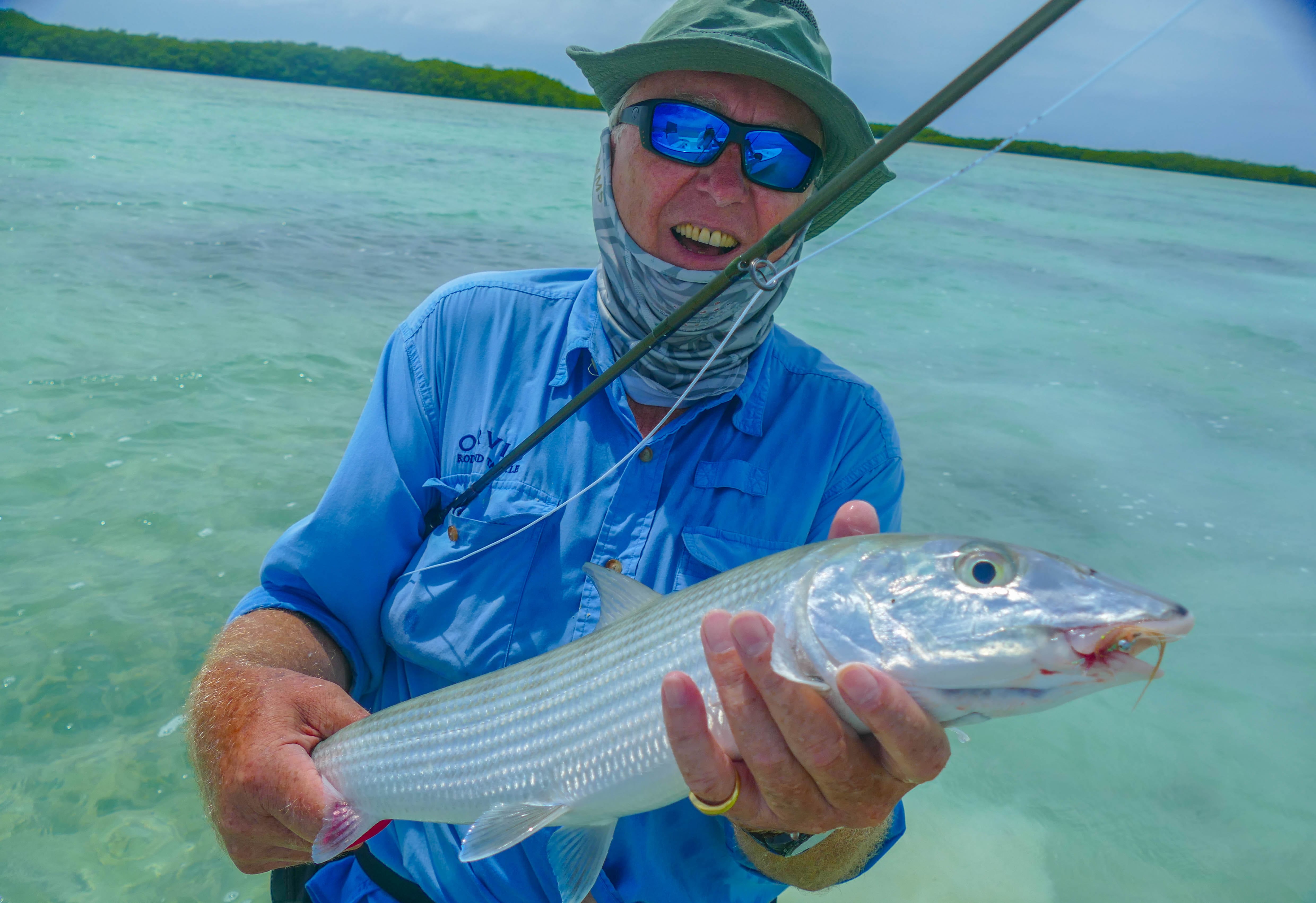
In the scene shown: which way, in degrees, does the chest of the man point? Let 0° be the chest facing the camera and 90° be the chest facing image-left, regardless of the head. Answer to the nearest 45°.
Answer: approximately 0°
